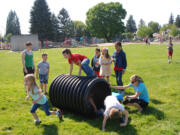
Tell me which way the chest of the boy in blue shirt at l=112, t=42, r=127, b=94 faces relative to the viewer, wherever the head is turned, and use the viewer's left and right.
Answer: facing the viewer and to the left of the viewer

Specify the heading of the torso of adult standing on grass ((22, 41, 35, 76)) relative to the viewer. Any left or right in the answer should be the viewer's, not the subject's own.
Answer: facing the viewer and to the right of the viewer

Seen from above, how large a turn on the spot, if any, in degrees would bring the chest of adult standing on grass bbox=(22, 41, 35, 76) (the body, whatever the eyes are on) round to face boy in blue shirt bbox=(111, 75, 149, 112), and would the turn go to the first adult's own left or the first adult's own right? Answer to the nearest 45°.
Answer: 0° — they already face them

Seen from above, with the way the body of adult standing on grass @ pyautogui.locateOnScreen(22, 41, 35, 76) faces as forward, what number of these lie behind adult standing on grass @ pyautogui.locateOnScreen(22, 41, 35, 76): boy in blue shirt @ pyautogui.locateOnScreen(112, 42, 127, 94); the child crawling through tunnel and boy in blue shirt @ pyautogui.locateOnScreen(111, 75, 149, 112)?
0

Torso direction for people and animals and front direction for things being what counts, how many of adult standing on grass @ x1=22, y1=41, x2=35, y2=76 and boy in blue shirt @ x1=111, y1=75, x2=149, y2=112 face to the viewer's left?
1

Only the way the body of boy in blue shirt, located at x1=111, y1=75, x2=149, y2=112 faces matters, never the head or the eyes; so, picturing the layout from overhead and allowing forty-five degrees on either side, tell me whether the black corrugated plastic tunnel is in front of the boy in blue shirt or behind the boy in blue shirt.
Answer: in front

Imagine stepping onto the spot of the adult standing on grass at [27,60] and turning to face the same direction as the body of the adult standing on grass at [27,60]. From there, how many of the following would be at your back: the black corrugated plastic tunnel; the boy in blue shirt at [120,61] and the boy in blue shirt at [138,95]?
0

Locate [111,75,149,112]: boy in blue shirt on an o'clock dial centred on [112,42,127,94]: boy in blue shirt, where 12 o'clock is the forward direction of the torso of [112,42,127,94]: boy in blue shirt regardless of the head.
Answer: [111,75,149,112]: boy in blue shirt is roughly at 10 o'clock from [112,42,127,94]: boy in blue shirt.

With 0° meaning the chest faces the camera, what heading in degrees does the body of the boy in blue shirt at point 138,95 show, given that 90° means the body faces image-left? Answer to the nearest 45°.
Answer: approximately 90°

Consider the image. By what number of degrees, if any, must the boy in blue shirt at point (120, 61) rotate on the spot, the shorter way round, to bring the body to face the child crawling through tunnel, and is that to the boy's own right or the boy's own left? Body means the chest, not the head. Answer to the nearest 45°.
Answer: approximately 45° to the boy's own left
